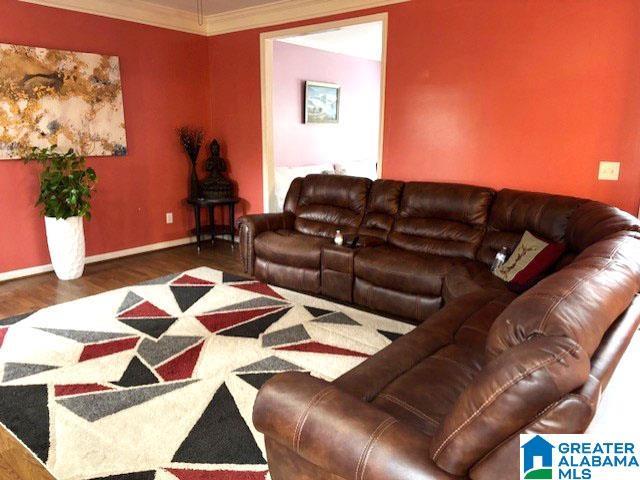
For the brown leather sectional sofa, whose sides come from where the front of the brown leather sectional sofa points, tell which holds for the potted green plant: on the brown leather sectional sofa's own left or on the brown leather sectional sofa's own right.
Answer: on the brown leather sectional sofa's own right

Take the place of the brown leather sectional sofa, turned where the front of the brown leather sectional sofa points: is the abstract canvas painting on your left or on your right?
on your right

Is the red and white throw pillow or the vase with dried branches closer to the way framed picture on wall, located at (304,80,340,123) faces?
the red and white throw pillow

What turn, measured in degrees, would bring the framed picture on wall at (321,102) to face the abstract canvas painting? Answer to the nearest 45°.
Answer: approximately 90° to its right

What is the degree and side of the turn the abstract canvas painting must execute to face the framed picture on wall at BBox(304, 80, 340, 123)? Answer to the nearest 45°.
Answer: approximately 45° to its left

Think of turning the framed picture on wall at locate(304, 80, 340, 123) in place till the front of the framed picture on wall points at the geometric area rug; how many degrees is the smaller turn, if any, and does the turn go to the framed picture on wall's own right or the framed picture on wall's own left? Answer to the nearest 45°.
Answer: approximately 45° to the framed picture on wall's own right

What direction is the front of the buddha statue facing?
toward the camera

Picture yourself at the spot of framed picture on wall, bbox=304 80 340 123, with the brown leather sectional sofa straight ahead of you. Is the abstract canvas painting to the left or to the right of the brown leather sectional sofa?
right

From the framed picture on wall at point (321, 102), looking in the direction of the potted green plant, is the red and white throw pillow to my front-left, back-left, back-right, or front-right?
front-left

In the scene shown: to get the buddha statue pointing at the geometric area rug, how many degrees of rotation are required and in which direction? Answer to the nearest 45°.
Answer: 0° — it already faces it

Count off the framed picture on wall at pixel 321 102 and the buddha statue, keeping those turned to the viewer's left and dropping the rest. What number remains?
0

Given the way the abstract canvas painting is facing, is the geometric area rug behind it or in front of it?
in front

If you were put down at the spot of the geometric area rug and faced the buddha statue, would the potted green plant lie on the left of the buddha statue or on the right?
left

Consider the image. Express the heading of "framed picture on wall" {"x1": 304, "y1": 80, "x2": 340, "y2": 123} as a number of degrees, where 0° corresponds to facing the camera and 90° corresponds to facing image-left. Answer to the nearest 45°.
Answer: approximately 315°

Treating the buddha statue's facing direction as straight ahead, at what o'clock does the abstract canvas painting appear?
The abstract canvas painting is roughly at 2 o'clock from the buddha statue.

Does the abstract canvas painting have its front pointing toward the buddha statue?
no
